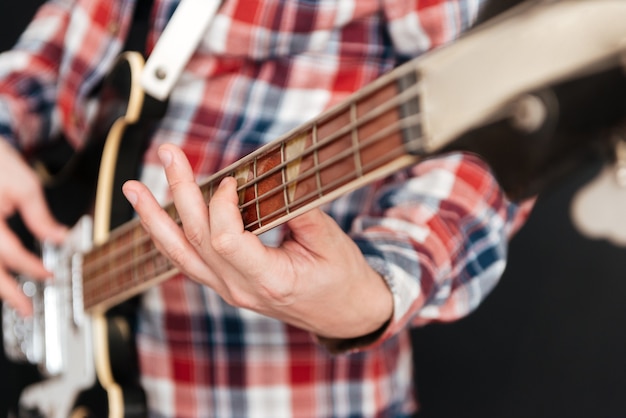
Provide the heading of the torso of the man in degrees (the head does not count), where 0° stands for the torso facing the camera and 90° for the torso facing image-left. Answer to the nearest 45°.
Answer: approximately 45°
